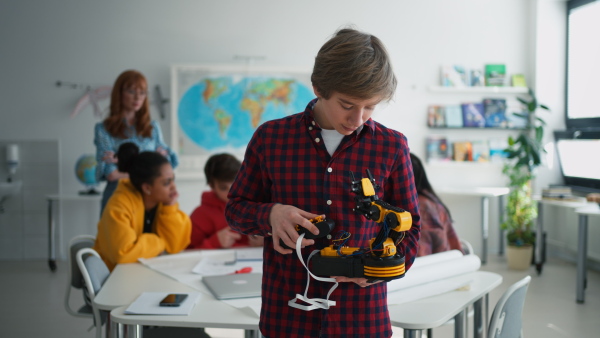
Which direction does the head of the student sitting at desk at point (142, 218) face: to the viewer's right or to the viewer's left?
to the viewer's right

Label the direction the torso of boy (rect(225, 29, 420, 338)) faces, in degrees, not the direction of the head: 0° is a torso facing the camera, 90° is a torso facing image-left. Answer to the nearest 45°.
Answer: approximately 0°
